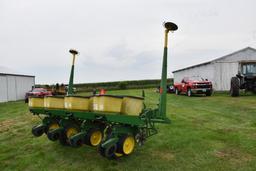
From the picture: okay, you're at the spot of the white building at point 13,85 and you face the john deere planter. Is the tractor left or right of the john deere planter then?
left

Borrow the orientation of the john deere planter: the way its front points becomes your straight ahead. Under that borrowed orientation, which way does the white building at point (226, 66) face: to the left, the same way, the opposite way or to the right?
the opposite way

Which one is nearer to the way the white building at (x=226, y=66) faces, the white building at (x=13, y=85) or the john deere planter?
the john deere planter

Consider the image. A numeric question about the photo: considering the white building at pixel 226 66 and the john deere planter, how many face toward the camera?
1

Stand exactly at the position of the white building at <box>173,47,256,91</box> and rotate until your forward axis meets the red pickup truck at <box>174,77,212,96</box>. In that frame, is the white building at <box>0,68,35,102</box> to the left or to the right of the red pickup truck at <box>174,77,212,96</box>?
right

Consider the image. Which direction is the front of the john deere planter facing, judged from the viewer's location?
facing away from the viewer and to the right of the viewer

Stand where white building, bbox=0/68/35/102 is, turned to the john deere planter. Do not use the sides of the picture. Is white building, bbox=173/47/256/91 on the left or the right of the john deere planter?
left

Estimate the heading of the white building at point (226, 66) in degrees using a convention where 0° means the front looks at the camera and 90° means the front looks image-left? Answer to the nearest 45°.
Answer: approximately 0°
